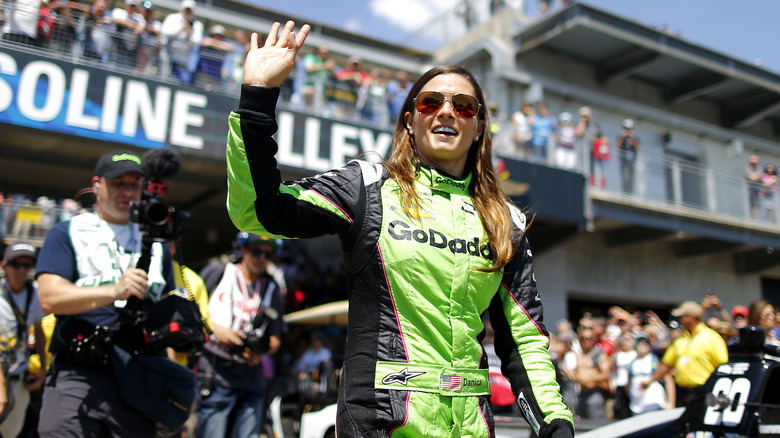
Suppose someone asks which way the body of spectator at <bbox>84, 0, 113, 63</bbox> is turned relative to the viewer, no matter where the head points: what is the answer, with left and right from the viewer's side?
facing the viewer

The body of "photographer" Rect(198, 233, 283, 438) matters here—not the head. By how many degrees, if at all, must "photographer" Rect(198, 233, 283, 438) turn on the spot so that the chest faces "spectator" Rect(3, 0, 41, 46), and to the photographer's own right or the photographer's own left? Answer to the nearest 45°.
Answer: approximately 180°

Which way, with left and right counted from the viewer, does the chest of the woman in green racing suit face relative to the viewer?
facing the viewer and to the right of the viewer

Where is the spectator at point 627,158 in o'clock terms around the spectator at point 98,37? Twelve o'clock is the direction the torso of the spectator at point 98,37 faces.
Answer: the spectator at point 627,158 is roughly at 9 o'clock from the spectator at point 98,37.

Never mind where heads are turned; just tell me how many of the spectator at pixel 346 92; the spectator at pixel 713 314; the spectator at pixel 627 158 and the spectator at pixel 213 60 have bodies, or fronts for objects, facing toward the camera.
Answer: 4

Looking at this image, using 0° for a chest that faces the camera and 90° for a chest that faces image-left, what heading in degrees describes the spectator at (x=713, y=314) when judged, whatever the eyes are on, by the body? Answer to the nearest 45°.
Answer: approximately 0°

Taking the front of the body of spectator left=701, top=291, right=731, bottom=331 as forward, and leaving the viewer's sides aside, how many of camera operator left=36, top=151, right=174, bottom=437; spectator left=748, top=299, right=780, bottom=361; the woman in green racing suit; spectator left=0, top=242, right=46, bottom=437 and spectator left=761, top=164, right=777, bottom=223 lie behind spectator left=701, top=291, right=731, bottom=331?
1

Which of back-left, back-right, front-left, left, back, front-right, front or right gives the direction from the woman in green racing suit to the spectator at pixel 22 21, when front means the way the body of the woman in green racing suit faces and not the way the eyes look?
back

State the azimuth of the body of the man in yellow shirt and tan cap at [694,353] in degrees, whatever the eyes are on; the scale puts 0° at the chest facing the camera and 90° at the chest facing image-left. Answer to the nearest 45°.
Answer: approximately 45°

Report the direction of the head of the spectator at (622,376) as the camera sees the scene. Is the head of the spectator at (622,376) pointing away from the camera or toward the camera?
toward the camera

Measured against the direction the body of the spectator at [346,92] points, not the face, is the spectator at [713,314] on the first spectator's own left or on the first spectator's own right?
on the first spectator's own left

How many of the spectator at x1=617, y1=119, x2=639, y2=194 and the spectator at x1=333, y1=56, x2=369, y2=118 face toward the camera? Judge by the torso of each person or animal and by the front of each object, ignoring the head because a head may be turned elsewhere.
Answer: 2

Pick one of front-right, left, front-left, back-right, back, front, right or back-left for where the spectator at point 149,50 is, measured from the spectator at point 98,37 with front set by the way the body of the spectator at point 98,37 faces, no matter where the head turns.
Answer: left

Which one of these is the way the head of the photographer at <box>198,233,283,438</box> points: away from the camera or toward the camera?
toward the camera

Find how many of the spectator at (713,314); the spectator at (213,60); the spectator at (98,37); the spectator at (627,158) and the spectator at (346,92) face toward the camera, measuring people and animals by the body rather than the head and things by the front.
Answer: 5
